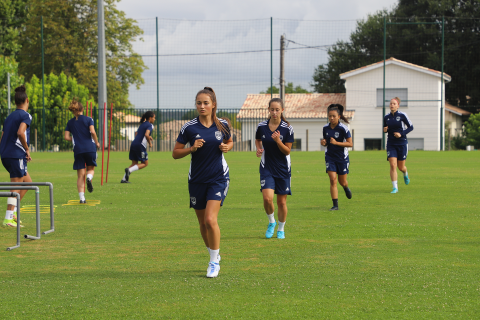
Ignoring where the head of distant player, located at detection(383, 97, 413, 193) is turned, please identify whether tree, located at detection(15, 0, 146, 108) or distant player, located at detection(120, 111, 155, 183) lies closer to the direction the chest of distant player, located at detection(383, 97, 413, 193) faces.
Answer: the distant player

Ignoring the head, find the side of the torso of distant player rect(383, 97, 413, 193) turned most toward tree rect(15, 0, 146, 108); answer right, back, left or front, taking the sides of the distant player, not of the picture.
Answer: right

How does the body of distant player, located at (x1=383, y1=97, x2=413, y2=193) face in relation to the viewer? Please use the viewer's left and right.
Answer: facing the viewer and to the left of the viewer

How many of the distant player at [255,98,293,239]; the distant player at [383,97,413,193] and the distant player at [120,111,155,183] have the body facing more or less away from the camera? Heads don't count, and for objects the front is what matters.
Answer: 0

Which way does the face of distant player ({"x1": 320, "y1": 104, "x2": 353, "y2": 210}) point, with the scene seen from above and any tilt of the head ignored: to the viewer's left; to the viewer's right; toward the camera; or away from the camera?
toward the camera

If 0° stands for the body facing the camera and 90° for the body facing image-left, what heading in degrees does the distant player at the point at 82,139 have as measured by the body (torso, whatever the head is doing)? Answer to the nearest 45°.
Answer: approximately 180°

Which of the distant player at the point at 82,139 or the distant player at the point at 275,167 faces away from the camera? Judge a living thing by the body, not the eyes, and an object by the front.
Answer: the distant player at the point at 82,139

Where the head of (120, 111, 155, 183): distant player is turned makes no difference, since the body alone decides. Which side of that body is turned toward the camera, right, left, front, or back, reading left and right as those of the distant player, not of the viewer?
right

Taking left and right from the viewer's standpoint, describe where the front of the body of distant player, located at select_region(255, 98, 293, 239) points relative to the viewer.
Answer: facing the viewer
